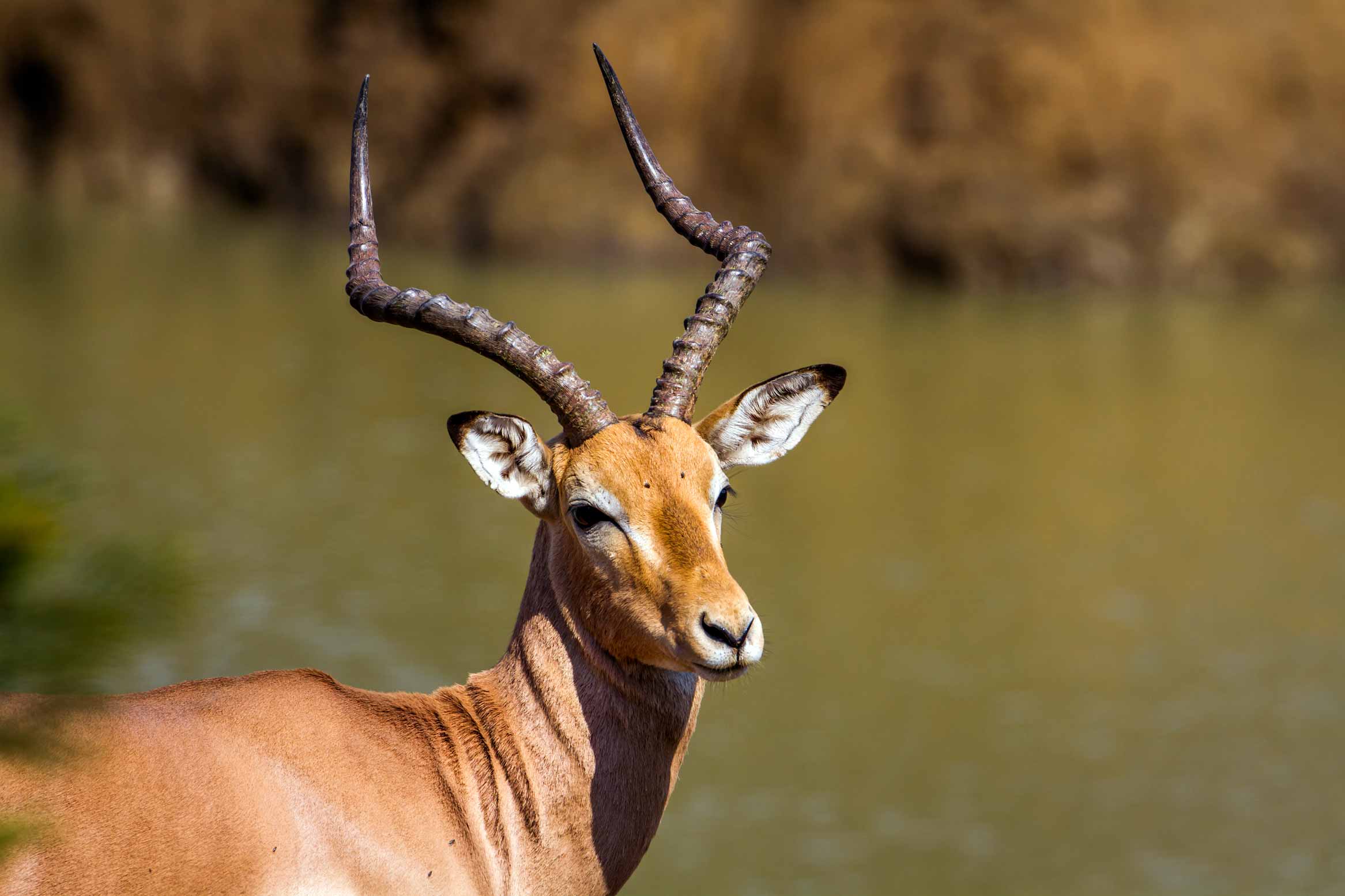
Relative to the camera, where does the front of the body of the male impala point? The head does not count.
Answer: to the viewer's right
